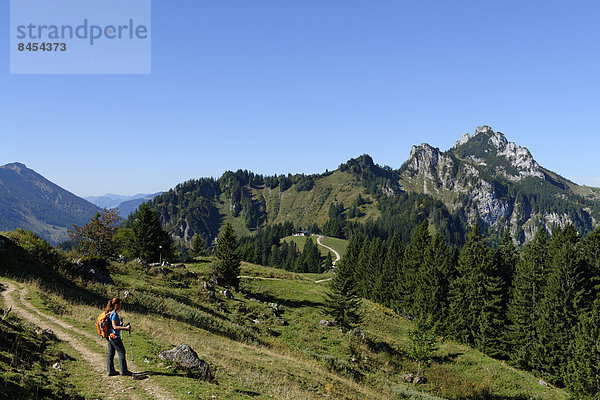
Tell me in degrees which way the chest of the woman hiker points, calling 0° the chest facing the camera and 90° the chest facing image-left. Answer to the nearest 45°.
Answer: approximately 270°

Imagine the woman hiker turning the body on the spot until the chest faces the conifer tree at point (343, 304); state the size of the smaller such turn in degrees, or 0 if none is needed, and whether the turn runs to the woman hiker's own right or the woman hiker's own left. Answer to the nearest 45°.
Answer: approximately 45° to the woman hiker's own left

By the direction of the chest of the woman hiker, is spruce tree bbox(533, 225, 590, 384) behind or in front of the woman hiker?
in front

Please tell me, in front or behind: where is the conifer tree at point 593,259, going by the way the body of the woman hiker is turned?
in front

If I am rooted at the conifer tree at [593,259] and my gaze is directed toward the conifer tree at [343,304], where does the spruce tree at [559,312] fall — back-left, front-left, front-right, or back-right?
front-left

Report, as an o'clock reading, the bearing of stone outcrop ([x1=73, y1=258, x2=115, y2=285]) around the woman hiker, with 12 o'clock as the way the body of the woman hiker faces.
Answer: The stone outcrop is roughly at 9 o'clock from the woman hiker.
